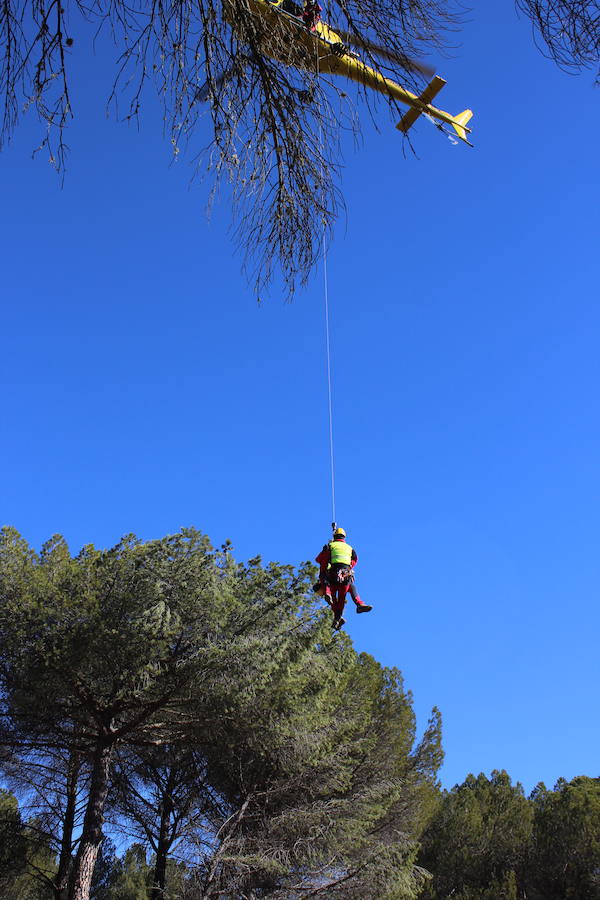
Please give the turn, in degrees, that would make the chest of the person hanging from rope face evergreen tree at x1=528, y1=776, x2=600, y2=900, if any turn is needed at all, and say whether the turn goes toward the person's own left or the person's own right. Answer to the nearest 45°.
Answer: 0° — they already face it

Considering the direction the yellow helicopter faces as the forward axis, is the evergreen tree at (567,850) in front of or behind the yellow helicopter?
behind

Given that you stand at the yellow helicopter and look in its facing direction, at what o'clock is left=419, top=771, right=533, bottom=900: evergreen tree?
The evergreen tree is roughly at 5 o'clock from the yellow helicopter.

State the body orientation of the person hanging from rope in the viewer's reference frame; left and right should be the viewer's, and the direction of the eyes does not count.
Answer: facing away from the viewer
